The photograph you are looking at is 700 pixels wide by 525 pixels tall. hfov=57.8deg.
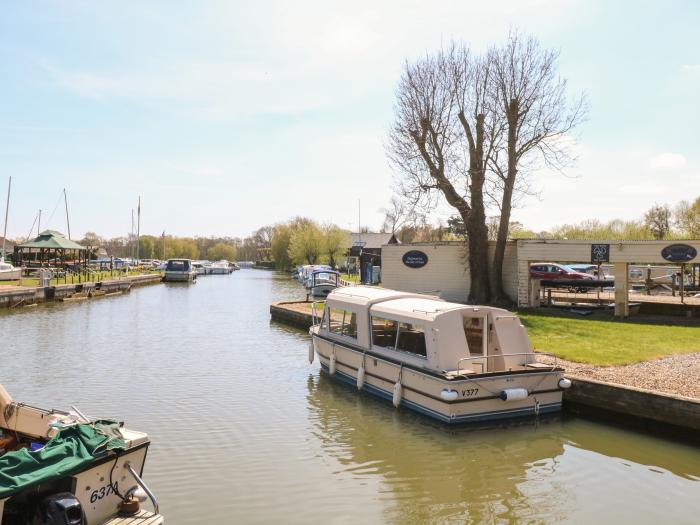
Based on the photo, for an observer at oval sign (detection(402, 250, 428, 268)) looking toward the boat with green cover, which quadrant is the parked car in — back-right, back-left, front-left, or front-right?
back-left

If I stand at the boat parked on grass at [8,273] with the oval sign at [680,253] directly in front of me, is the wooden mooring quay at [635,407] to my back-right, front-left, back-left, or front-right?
front-right

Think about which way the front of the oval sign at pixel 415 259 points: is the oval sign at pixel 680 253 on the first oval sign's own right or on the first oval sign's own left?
on the first oval sign's own left

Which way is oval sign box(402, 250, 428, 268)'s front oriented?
toward the camera

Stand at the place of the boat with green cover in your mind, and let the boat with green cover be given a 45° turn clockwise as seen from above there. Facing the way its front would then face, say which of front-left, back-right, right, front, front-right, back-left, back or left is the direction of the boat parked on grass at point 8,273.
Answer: front

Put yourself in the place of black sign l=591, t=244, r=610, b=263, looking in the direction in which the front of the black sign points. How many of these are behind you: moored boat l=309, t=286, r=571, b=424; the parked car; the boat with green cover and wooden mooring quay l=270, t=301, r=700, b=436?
1

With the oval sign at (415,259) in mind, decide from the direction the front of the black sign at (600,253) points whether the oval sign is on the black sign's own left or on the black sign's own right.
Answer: on the black sign's own right

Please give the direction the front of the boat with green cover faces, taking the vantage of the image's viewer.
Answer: facing away from the viewer and to the left of the viewer

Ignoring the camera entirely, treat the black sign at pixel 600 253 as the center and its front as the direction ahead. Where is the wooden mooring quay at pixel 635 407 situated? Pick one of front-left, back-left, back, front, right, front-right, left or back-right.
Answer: front

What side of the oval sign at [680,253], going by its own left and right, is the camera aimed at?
front

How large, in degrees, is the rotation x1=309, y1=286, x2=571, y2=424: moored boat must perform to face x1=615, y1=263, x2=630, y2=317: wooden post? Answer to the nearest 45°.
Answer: approximately 90° to its right

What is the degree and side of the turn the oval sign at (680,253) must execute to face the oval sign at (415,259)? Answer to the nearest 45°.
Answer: approximately 90° to its right

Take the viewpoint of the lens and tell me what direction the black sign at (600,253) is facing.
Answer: facing the viewer

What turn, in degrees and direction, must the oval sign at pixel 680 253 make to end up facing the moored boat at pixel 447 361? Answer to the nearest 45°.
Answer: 0° — it already faces it

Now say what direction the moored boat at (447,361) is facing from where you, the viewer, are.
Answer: facing away from the viewer and to the left of the viewer

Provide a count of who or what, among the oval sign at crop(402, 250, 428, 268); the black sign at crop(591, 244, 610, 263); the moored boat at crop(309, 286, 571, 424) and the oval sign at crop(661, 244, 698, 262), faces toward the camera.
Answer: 3

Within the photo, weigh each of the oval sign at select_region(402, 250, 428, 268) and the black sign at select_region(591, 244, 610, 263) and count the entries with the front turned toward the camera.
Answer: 2
